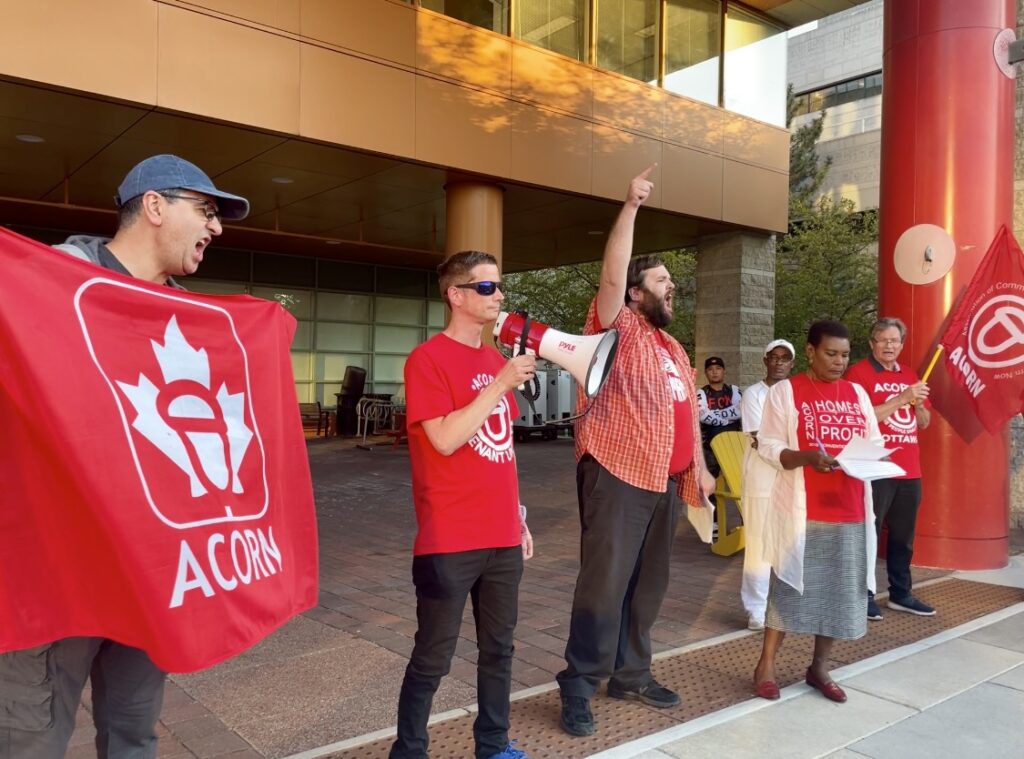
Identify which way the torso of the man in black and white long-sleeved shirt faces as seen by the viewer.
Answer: toward the camera

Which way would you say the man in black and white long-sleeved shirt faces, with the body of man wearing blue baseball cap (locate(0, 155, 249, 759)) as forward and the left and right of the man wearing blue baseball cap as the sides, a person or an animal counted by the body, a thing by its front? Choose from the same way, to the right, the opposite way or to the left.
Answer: to the right

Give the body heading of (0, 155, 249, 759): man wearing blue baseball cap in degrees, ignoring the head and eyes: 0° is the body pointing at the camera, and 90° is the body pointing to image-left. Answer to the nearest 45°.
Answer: approximately 315°

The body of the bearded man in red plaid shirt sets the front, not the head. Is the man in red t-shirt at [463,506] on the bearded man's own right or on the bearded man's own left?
on the bearded man's own right

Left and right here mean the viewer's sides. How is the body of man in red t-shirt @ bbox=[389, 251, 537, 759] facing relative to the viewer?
facing the viewer and to the right of the viewer

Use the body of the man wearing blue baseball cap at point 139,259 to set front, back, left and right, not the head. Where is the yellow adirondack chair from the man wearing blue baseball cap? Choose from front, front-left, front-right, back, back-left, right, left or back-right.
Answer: left

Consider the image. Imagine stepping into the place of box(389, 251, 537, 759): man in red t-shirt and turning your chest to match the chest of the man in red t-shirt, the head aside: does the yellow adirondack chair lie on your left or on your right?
on your left

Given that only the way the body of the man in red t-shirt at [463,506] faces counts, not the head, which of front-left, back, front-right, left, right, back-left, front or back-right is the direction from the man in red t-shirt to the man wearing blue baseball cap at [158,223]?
right

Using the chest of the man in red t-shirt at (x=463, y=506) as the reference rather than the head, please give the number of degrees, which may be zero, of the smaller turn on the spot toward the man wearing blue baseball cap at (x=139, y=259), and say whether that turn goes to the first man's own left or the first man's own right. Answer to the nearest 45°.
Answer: approximately 90° to the first man's own right

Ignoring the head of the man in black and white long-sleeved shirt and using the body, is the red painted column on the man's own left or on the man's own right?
on the man's own left

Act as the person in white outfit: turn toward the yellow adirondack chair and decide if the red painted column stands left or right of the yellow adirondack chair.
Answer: right

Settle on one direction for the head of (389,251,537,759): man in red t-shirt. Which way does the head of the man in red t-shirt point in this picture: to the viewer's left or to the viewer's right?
to the viewer's right

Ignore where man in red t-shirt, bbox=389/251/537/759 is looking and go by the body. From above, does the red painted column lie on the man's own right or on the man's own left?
on the man's own left
